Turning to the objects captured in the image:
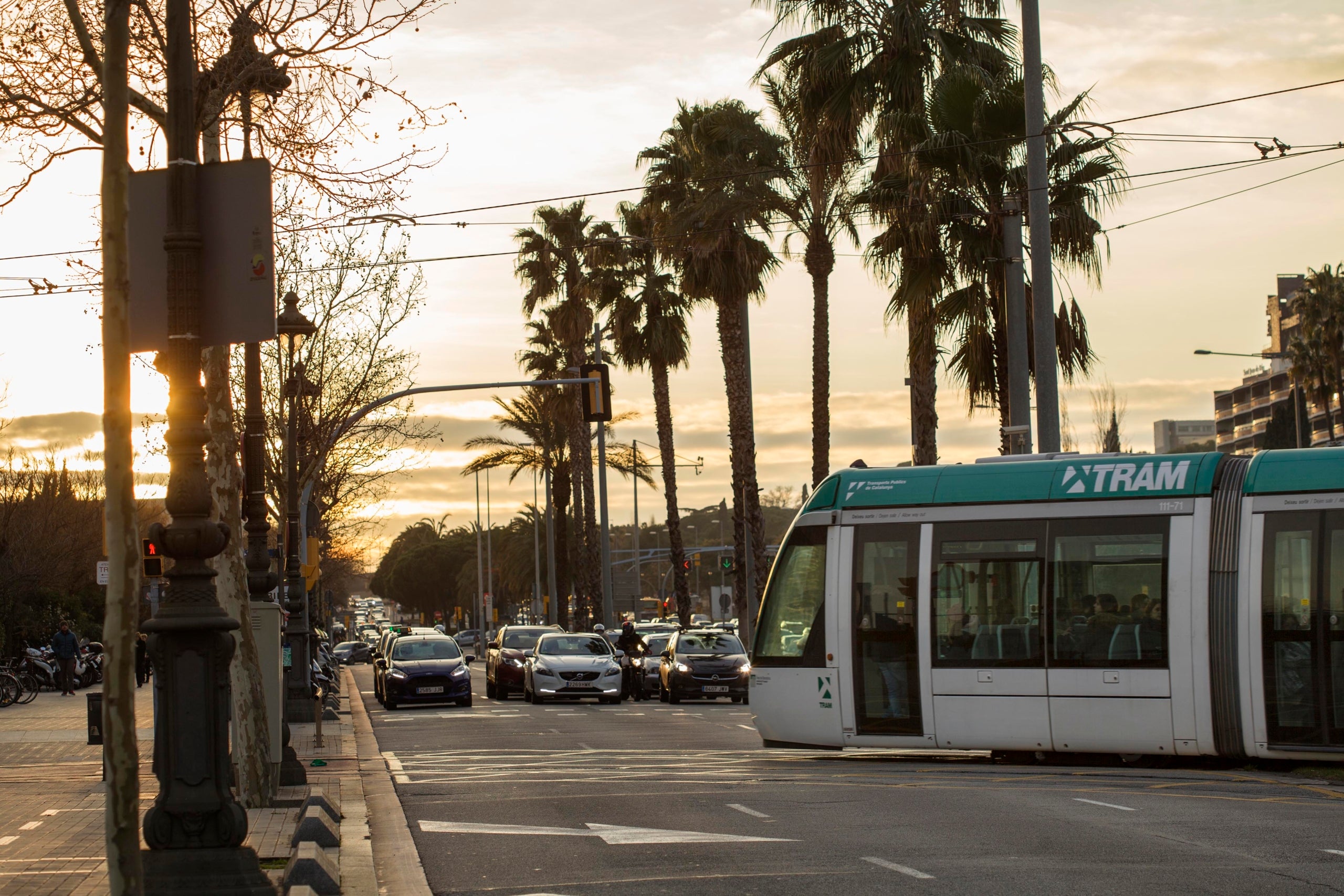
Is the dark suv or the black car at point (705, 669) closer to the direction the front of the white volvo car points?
the black car

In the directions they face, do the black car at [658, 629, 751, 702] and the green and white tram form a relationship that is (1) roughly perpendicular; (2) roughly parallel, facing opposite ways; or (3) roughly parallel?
roughly perpendicular

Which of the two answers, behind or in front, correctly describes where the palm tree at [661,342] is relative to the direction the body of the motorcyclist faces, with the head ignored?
behind

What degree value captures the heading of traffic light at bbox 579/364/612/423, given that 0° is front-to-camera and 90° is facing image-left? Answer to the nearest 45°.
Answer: approximately 180°

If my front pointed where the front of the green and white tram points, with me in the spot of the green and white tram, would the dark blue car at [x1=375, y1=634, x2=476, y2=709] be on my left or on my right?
on my right

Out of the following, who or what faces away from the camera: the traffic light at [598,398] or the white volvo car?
the traffic light

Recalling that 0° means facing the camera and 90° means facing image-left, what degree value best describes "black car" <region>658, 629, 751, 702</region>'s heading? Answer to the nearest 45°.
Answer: approximately 0°
